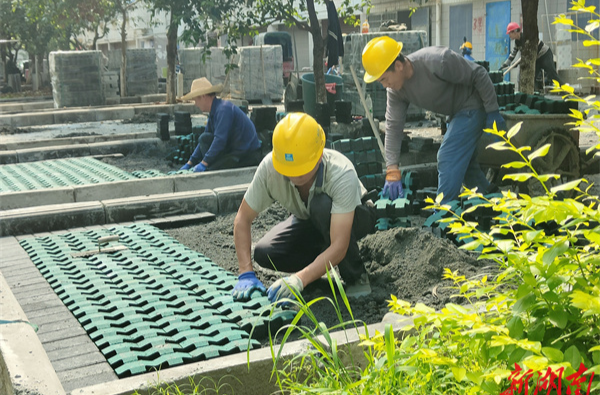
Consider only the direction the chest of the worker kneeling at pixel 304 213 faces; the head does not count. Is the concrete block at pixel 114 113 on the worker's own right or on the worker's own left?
on the worker's own right

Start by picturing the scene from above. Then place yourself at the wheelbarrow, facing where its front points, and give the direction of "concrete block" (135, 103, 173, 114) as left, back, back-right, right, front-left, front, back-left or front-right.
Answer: back-left

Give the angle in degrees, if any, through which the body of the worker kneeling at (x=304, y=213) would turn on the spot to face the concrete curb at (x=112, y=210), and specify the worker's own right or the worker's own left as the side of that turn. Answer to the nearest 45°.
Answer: approximately 90° to the worker's own right

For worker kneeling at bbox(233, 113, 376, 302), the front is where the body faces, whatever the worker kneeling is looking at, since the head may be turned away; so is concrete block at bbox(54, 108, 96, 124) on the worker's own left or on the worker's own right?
on the worker's own right

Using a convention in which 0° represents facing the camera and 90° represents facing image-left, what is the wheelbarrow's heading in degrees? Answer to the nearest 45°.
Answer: approximately 270°

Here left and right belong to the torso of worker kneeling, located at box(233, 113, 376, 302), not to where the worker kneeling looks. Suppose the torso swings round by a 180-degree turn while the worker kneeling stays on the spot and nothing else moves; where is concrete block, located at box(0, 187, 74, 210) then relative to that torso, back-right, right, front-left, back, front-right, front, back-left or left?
left

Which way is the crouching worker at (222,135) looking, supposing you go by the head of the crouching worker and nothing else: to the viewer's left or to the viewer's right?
to the viewer's left

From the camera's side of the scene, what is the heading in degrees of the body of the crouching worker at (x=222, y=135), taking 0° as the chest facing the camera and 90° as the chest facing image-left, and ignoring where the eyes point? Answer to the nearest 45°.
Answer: approximately 90°

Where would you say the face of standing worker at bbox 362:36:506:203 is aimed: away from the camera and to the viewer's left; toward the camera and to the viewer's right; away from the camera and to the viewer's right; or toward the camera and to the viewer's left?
toward the camera and to the viewer's left

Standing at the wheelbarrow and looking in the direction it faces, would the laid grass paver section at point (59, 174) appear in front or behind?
behind

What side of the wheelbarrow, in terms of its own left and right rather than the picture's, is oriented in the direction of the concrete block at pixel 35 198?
back

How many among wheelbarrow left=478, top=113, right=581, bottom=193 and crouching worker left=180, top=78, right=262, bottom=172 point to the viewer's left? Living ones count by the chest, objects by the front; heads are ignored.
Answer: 1

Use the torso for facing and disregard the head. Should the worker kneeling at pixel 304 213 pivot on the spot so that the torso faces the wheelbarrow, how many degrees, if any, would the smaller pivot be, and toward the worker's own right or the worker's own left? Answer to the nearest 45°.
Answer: approximately 180°
